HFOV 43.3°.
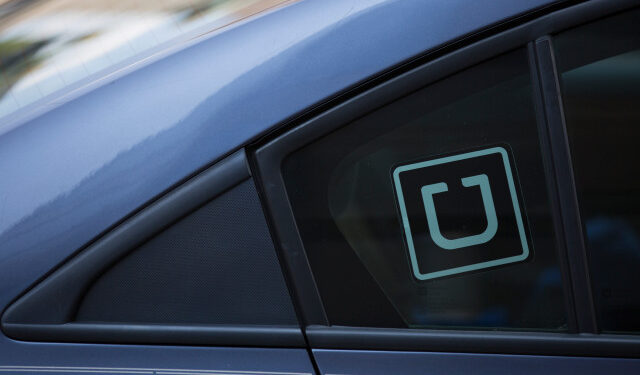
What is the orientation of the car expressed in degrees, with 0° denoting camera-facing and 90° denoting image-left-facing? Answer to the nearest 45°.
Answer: approximately 270°
